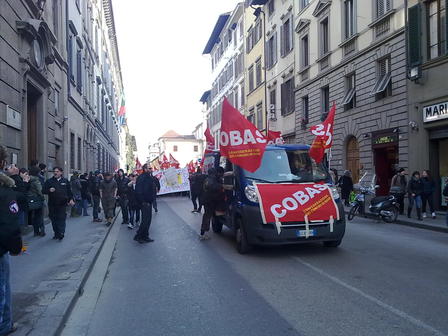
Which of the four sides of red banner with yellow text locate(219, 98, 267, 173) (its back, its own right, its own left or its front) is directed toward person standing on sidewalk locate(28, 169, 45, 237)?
right

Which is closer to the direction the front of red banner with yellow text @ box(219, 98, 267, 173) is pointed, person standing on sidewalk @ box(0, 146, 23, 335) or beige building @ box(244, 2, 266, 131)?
the person standing on sidewalk

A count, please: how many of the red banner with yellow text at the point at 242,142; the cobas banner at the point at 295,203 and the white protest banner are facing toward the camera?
3

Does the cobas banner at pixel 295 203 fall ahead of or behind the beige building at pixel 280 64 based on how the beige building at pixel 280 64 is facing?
ahead

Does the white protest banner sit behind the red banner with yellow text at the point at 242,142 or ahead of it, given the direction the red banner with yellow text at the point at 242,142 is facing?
behind

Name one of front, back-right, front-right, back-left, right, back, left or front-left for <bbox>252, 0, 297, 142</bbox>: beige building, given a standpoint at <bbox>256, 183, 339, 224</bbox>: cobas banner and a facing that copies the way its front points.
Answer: back

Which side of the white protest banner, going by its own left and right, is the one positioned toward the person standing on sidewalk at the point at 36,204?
front

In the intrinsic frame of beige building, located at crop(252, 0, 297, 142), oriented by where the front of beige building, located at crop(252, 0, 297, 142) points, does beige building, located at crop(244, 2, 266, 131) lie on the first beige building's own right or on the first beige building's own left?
on the first beige building's own right

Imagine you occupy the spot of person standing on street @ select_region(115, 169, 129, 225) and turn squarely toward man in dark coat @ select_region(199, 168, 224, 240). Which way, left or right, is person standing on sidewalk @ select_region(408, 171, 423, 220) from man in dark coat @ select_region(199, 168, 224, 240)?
left

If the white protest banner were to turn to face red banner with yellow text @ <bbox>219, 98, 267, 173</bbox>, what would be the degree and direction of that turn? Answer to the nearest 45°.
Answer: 0° — it already faces it
